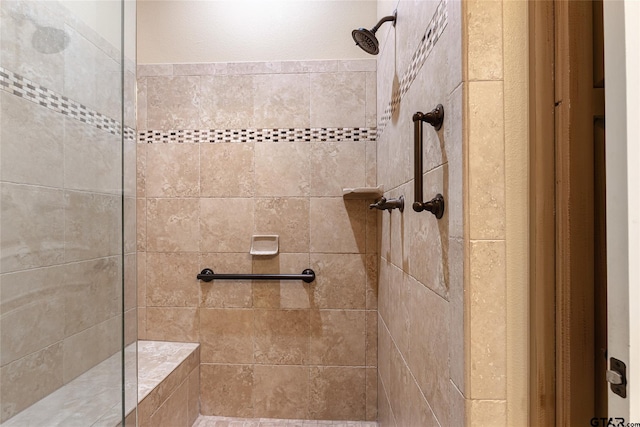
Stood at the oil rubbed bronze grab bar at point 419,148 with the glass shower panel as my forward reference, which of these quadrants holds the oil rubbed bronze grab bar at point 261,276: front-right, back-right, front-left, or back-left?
front-right

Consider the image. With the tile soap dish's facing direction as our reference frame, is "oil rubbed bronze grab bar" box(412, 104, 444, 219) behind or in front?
in front

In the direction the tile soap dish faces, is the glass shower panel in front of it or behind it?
in front

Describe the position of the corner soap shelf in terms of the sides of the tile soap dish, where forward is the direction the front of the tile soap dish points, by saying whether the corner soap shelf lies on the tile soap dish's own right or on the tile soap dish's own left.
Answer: on the tile soap dish's own left

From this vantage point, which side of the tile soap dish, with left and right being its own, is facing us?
front
